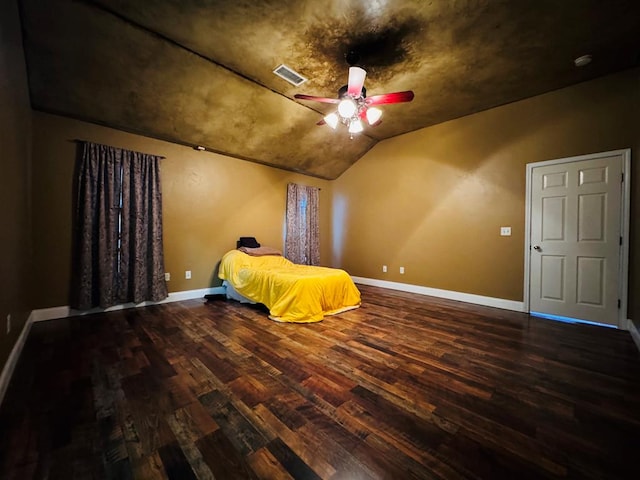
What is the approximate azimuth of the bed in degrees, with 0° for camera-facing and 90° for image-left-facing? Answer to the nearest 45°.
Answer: approximately 315°

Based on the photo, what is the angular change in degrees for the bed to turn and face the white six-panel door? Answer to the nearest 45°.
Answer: approximately 45° to its left

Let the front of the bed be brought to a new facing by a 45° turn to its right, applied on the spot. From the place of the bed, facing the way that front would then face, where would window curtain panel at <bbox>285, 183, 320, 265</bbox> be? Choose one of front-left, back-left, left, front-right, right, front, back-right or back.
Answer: back
